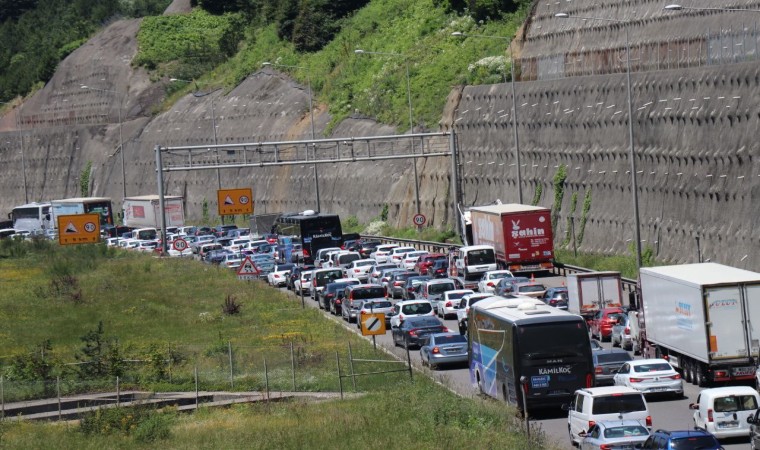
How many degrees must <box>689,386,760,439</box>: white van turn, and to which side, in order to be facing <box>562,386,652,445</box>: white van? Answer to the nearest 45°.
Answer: approximately 45° to its left

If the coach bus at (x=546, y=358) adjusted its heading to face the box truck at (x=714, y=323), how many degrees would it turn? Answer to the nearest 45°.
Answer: approximately 90° to its right

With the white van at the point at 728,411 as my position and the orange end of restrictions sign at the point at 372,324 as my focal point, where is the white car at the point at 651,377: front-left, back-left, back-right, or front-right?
front-right

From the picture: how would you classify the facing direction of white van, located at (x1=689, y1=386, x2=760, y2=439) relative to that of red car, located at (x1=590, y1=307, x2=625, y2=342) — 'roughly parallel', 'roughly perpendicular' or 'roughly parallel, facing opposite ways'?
roughly parallel

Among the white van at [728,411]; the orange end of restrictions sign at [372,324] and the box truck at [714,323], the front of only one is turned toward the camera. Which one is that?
the orange end of restrictions sign

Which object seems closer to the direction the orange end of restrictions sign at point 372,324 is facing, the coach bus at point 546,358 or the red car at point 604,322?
the coach bus

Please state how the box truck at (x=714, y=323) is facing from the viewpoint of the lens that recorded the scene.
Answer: facing away from the viewer and to the left of the viewer

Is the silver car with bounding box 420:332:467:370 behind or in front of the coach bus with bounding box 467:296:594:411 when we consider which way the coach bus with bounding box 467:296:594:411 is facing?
in front

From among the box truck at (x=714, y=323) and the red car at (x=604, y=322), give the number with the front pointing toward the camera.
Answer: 0

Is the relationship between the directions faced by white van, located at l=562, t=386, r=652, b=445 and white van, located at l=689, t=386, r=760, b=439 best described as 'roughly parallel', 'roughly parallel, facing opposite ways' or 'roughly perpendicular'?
roughly parallel

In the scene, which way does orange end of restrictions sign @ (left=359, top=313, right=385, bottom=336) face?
toward the camera

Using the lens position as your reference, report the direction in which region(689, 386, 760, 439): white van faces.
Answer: facing away from the viewer and to the left of the viewer

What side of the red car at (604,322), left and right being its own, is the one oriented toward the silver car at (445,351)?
left
